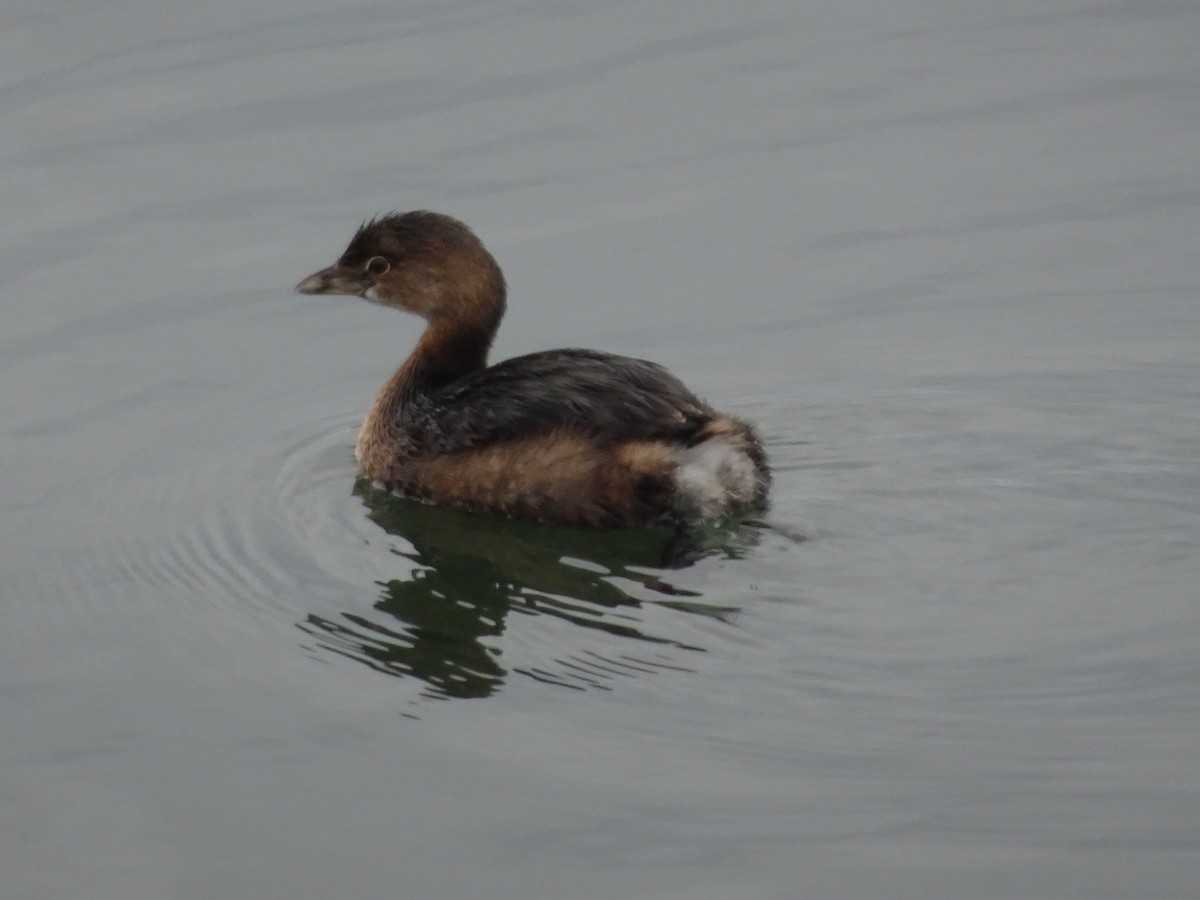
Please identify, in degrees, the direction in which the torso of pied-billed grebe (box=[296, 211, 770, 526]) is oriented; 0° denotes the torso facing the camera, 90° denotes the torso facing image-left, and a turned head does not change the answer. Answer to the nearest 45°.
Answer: approximately 90°
